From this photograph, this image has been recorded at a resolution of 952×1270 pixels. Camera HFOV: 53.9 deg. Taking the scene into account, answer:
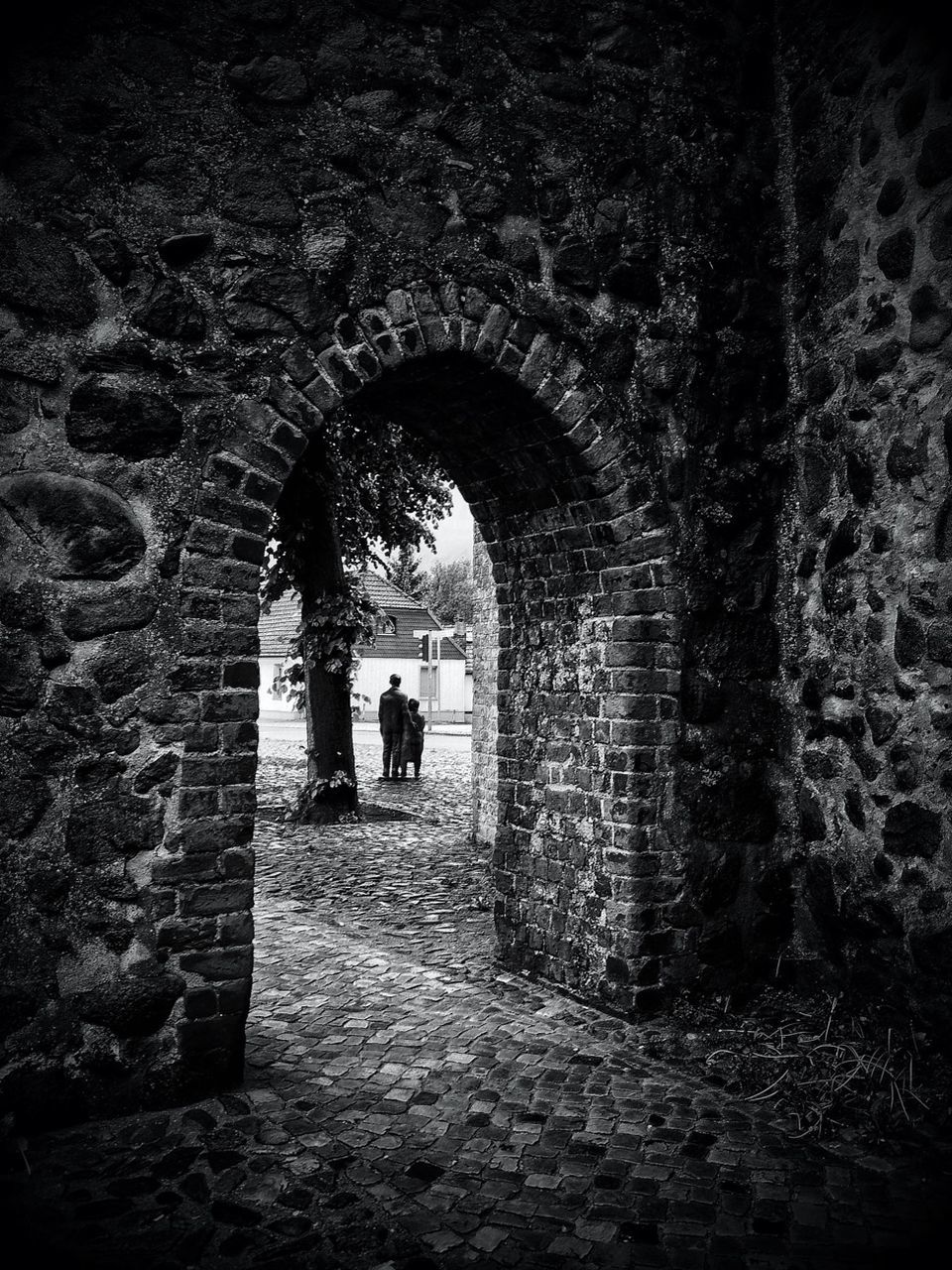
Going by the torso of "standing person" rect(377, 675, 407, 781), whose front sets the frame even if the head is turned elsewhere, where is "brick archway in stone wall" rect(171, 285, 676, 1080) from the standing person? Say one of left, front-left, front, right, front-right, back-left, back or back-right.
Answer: back

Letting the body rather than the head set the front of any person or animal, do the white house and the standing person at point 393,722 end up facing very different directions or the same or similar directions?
very different directions

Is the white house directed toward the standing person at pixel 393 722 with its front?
yes

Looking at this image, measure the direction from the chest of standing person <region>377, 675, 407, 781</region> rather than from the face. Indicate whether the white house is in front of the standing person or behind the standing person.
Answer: in front

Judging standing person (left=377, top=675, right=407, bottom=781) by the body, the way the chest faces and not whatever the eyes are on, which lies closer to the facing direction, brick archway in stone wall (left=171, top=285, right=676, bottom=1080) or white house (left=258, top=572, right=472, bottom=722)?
the white house

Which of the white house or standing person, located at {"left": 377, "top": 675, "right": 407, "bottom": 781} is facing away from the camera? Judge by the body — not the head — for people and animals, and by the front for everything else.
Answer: the standing person

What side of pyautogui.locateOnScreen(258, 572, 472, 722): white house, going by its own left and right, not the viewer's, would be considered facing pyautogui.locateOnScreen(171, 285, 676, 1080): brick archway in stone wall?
front

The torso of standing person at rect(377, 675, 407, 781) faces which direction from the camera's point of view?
away from the camera

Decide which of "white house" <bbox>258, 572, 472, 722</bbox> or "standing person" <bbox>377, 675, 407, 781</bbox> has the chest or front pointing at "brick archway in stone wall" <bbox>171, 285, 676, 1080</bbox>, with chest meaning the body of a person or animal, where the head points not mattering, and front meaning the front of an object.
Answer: the white house

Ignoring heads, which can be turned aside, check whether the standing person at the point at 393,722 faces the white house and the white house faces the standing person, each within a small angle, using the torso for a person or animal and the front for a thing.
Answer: yes
